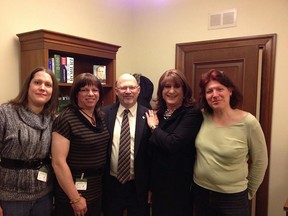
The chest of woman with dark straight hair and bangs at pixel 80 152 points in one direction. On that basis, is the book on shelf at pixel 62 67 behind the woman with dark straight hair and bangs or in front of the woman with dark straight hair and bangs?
behind

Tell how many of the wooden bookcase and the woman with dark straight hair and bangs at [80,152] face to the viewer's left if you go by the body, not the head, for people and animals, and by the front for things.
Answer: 0

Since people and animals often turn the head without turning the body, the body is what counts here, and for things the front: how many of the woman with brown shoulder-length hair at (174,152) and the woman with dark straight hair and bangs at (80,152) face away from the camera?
0

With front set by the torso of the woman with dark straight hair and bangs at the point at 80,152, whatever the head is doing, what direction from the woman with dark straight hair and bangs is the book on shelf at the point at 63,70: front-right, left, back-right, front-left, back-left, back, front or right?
back-left

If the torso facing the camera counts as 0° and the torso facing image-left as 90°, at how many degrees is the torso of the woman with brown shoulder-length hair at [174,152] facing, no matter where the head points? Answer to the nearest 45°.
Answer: approximately 45°

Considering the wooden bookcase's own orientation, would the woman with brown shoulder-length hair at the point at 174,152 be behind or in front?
in front

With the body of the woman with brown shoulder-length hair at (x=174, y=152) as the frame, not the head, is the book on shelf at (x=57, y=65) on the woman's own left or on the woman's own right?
on the woman's own right

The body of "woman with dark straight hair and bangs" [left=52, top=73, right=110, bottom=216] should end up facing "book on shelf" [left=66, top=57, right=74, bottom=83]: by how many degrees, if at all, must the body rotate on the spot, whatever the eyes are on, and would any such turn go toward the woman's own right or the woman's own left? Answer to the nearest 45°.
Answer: approximately 135° to the woman's own left

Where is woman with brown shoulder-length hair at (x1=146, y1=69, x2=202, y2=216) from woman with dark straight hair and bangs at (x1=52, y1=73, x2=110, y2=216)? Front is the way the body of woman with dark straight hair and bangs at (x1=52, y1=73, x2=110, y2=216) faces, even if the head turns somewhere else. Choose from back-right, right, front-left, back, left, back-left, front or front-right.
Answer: front-left

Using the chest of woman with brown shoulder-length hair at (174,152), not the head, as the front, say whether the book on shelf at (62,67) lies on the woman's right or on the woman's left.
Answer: on the woman's right
